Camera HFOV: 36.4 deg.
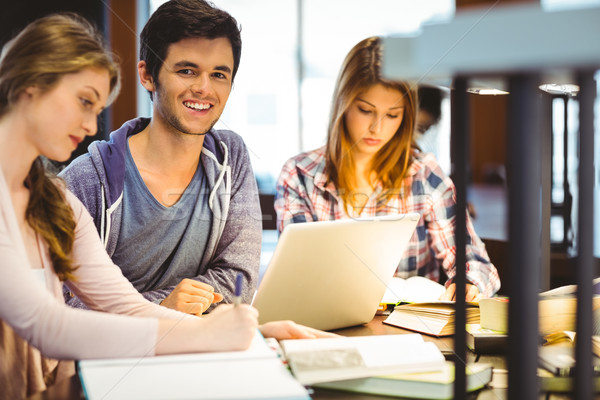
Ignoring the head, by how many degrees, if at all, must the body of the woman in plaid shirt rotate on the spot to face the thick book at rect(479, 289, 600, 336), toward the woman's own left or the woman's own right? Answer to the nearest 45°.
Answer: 0° — they already face it

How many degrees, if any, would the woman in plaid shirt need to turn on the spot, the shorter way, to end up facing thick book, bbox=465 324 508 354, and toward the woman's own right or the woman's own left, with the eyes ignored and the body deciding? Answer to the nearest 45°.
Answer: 0° — they already face it

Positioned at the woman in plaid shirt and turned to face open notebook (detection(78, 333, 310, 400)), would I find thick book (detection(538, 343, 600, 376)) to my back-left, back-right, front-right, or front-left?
front-left

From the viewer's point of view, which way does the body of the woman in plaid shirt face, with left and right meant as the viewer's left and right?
facing the viewer

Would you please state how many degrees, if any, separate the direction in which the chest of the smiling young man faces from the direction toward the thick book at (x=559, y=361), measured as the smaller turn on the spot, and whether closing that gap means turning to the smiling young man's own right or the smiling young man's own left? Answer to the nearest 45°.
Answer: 0° — they already face it

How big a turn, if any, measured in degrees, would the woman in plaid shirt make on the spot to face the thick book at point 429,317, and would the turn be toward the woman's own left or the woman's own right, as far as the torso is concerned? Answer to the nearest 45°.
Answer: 0° — they already face it

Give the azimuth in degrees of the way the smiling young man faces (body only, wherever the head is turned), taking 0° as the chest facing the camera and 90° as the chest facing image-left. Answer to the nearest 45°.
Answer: approximately 315°

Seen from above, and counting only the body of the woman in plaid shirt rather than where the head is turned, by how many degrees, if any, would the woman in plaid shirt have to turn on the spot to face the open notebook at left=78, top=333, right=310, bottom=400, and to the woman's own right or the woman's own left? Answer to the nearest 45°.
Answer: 0° — they already face it

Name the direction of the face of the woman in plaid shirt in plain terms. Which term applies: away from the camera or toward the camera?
toward the camera

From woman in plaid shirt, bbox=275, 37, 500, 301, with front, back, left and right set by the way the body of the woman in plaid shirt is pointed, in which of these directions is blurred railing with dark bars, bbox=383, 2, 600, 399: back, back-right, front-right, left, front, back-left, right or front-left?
front

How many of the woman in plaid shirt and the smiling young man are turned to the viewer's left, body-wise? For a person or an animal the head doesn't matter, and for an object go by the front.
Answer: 0

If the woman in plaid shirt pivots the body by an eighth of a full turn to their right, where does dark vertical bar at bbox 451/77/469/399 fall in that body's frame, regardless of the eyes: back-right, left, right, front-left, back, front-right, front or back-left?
front-left
